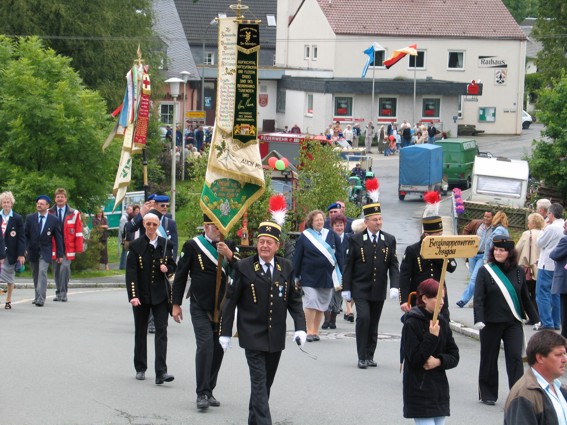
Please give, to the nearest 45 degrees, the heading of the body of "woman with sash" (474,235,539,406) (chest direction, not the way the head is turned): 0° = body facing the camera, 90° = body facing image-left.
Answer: approximately 0°

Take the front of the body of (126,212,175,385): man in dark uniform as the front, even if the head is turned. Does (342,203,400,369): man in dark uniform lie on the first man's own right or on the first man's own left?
on the first man's own left

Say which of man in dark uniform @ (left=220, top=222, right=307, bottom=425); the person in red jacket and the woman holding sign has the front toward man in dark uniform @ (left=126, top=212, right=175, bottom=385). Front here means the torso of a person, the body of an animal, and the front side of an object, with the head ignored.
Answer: the person in red jacket

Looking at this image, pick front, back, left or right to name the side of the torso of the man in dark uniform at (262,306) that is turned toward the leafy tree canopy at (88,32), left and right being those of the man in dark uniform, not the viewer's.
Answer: back

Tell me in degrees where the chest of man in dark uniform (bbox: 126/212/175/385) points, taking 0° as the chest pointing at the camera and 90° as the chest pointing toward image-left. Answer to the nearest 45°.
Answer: approximately 0°

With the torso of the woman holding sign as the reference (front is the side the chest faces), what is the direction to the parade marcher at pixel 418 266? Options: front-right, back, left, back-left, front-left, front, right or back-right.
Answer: back-left

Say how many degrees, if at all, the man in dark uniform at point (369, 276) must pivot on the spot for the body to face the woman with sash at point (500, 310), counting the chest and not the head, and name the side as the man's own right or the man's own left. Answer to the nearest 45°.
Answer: approximately 45° to the man's own left

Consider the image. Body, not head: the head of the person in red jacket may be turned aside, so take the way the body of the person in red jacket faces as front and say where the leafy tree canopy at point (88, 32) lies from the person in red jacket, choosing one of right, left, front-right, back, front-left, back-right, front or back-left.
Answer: back

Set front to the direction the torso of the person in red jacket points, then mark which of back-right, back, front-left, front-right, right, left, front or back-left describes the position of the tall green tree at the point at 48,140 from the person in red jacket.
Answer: back

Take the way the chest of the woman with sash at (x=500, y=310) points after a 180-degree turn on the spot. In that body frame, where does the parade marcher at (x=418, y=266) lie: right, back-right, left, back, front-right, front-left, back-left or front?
front-left
